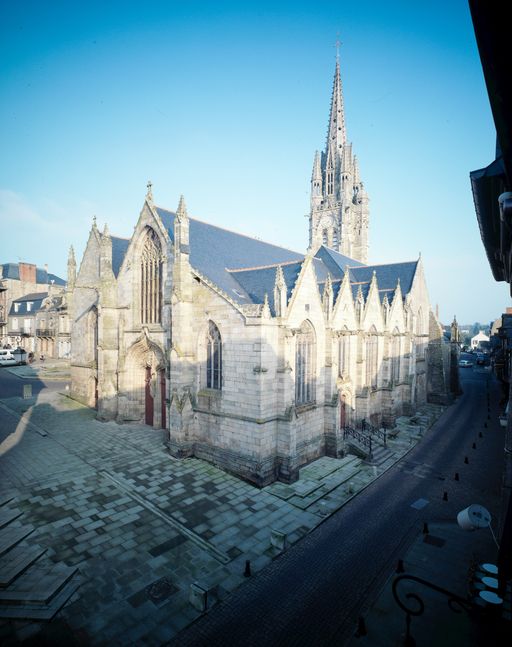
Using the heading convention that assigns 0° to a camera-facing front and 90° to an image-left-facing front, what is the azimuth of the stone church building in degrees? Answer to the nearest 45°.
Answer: approximately 45°

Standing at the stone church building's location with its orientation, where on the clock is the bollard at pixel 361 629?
The bollard is roughly at 10 o'clock from the stone church building.
